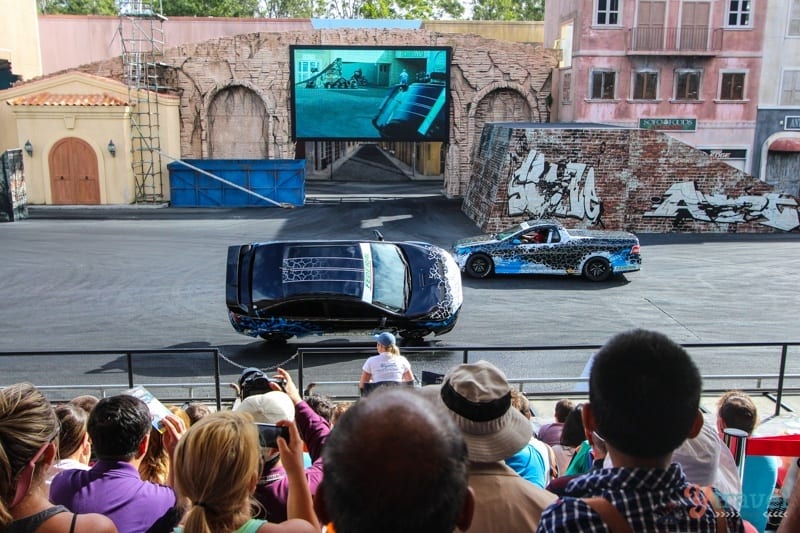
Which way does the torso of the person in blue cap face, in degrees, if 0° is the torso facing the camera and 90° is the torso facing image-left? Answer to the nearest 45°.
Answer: approximately 180°

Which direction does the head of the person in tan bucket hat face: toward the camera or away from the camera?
away from the camera

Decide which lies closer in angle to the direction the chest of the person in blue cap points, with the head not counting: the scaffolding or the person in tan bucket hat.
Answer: the scaffolding

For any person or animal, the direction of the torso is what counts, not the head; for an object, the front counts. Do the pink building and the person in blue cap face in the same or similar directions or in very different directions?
very different directions

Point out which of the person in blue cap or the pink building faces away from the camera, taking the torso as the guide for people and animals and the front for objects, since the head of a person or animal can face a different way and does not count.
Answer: the person in blue cap

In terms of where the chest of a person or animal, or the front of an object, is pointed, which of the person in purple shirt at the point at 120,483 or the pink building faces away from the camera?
the person in purple shirt

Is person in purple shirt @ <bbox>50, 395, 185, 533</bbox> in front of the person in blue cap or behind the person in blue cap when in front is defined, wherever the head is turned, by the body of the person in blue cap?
behind

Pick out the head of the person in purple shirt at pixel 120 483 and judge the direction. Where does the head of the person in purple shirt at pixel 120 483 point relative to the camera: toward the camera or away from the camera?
away from the camera

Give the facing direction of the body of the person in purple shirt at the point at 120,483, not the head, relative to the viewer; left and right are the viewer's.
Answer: facing away from the viewer

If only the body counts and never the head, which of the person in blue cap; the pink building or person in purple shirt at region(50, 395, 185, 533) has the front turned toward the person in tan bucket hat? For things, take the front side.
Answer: the pink building

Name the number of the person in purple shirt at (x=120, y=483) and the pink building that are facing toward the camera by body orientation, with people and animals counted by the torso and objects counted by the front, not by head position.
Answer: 1
